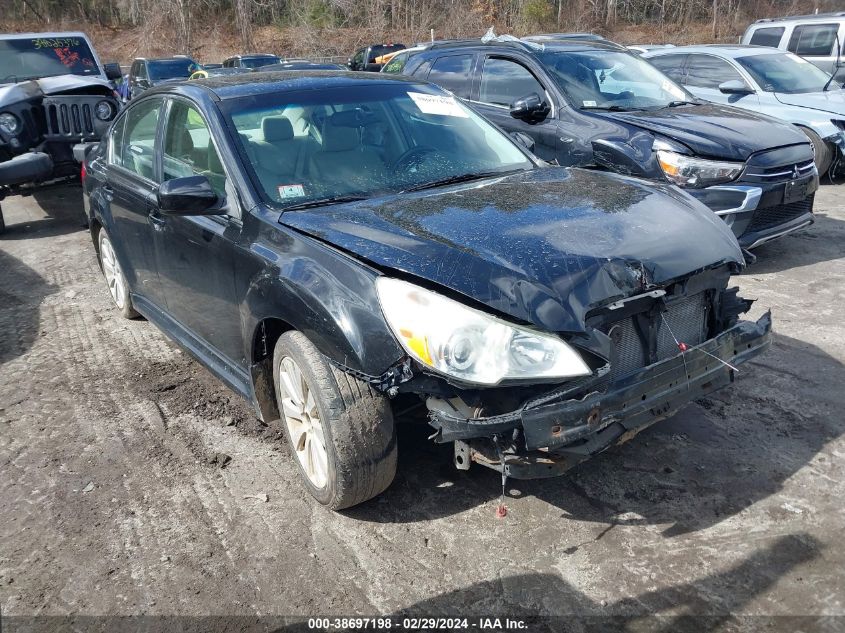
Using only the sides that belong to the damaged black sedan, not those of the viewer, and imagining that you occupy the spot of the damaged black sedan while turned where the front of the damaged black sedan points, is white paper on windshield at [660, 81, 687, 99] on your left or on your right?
on your left

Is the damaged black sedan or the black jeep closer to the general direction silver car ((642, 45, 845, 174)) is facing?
the damaged black sedan

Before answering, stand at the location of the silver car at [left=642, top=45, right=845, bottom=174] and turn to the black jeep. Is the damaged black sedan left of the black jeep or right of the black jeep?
left

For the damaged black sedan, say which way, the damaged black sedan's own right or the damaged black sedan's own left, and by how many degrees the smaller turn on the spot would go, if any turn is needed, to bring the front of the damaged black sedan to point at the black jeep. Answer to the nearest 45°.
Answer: approximately 180°

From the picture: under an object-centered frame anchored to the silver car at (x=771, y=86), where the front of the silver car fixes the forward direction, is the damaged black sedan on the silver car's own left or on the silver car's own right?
on the silver car's own right

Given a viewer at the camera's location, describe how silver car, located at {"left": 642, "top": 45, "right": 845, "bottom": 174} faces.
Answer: facing the viewer and to the right of the viewer

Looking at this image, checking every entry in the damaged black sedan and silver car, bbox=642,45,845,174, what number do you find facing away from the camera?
0
